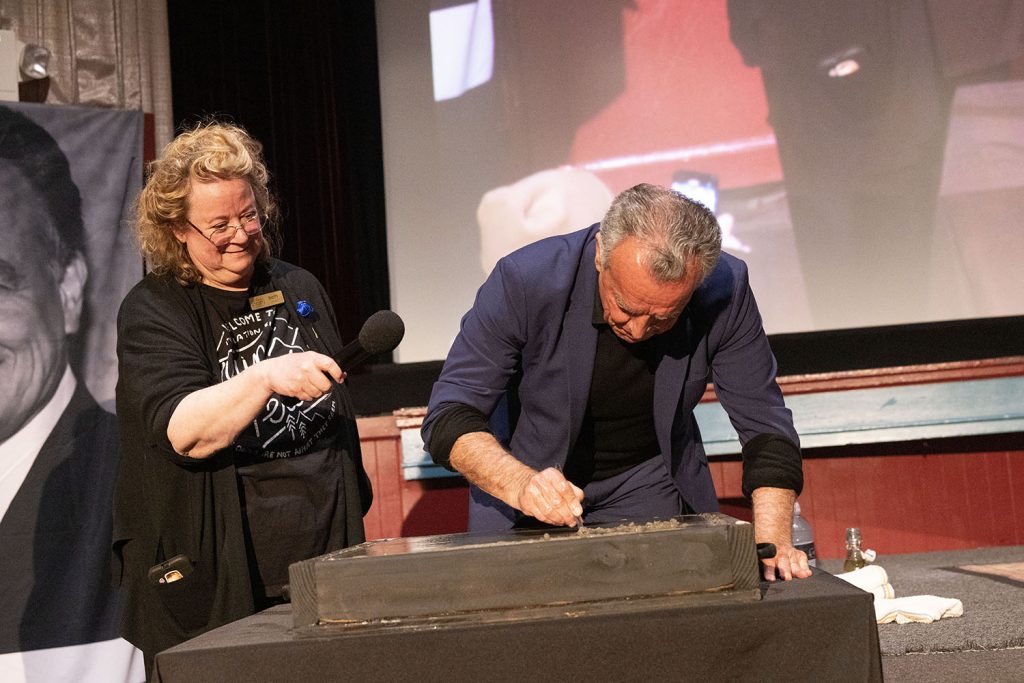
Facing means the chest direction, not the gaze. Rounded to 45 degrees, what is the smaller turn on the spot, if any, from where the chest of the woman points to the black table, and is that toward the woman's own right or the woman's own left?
0° — they already face it

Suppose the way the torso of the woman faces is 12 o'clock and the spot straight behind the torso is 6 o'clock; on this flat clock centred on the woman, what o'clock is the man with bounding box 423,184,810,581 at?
The man is roughly at 11 o'clock from the woman.

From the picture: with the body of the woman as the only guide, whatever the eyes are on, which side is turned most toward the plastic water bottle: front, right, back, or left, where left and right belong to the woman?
left

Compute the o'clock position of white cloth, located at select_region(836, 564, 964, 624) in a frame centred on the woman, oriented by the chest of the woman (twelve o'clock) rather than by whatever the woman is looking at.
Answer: The white cloth is roughly at 10 o'clock from the woman.

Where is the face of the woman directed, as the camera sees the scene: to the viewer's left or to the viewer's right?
to the viewer's right

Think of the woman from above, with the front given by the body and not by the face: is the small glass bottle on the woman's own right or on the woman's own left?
on the woman's own left

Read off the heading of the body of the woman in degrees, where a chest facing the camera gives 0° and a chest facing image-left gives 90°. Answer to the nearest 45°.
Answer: approximately 315°

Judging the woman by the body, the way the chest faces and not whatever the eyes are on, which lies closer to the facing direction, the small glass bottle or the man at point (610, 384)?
the man
